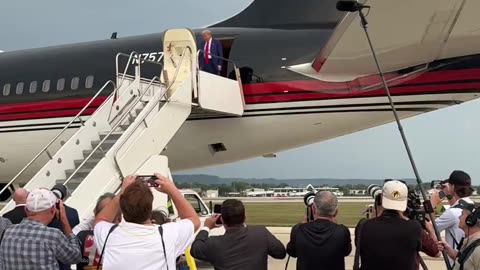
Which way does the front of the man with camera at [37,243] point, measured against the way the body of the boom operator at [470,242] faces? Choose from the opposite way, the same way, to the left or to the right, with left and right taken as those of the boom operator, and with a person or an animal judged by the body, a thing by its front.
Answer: to the right

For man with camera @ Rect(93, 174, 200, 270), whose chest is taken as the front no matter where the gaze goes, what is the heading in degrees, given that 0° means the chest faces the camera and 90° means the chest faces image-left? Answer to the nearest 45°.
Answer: approximately 180°

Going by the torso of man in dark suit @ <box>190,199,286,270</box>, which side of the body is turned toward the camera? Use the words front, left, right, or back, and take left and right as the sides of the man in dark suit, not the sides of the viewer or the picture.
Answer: back

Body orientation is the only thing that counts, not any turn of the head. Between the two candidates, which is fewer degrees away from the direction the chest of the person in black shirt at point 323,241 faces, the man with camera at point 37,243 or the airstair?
the airstair

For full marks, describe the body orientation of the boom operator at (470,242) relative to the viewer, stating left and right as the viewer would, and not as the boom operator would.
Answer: facing to the left of the viewer

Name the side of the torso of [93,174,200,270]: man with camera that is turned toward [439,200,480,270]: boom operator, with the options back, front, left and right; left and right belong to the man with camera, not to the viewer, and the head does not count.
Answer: right

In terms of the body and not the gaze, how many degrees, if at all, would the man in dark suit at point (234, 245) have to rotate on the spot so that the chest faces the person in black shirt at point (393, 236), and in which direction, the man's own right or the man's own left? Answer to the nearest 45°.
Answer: approximately 90° to the man's own right

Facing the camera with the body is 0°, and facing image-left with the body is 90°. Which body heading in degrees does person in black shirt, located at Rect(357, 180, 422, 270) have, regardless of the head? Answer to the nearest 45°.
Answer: approximately 180°

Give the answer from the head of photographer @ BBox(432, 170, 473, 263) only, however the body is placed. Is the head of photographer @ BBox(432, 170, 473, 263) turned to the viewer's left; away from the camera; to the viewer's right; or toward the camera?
to the viewer's left

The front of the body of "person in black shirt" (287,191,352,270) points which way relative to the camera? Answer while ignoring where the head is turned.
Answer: away from the camera

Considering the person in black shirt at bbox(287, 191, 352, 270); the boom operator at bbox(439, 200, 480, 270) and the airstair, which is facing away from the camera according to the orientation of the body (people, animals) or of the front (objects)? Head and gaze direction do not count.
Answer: the person in black shirt

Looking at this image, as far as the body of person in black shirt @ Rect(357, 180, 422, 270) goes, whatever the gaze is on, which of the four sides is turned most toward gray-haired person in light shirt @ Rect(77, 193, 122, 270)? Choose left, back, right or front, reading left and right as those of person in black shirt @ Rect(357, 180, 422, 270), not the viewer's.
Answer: left

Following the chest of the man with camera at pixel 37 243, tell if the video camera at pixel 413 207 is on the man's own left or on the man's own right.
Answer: on the man's own right

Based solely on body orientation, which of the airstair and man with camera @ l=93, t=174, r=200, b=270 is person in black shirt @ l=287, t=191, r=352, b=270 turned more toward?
the airstair

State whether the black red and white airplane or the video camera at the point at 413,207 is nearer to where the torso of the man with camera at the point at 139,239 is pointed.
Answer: the black red and white airplane
